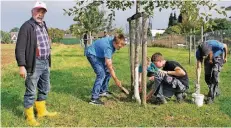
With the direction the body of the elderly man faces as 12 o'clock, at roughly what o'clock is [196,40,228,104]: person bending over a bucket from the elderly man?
The person bending over a bucket is roughly at 10 o'clock from the elderly man.

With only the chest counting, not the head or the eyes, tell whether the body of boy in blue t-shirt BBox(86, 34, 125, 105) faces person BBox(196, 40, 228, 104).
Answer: yes

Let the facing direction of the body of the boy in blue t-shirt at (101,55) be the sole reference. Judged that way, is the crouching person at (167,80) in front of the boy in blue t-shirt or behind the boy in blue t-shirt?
in front

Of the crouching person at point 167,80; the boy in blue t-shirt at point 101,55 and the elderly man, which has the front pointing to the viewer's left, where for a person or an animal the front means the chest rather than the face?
the crouching person

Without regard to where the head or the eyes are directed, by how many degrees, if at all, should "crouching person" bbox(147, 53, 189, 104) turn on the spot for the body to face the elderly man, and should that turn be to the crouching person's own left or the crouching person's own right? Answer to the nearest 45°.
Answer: approximately 45° to the crouching person's own left

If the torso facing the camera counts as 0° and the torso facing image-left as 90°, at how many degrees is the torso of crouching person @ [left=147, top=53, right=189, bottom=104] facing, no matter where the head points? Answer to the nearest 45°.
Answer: approximately 90°

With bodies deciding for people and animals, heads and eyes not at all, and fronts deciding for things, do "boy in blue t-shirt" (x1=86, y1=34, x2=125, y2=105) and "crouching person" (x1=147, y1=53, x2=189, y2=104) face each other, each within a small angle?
yes

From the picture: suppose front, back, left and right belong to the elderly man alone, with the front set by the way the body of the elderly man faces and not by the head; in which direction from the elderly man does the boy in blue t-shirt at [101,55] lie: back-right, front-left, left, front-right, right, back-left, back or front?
left

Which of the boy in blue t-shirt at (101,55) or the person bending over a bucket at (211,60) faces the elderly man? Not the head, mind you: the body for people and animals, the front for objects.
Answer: the person bending over a bucket

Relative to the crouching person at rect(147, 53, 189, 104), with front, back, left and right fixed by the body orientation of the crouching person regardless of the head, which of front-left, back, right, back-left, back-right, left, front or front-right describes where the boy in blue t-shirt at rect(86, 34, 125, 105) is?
front

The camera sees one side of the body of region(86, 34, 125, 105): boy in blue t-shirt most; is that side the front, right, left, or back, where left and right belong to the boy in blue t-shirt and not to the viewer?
right

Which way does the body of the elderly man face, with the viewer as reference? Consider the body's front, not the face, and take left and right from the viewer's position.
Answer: facing the viewer and to the right of the viewer

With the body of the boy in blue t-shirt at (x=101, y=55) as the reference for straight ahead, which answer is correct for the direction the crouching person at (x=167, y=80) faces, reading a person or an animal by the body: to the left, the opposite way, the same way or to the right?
the opposite way

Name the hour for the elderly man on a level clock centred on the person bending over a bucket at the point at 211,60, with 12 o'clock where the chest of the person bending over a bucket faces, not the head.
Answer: The elderly man is roughly at 12 o'clock from the person bending over a bucket.
